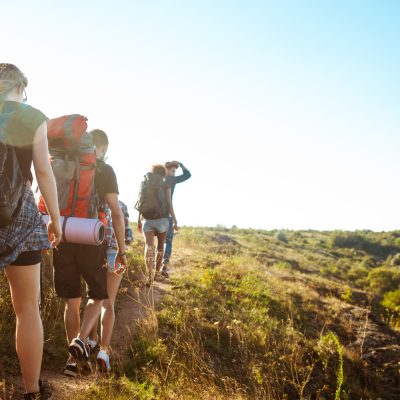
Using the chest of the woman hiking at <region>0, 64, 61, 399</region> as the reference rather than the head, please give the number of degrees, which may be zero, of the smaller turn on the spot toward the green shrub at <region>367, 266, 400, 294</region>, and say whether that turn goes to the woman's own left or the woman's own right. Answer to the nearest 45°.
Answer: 0° — they already face it

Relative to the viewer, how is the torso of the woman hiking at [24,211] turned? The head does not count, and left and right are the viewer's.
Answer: facing away from the viewer and to the right of the viewer
